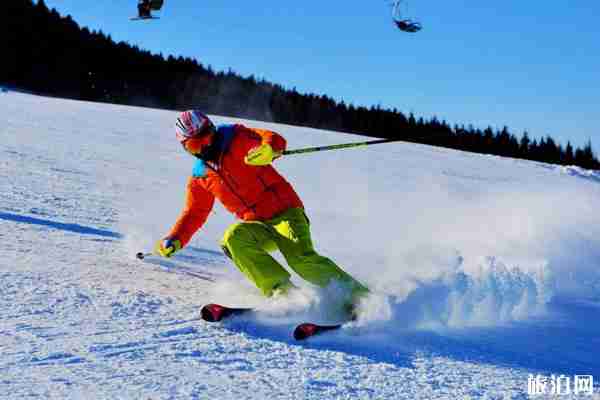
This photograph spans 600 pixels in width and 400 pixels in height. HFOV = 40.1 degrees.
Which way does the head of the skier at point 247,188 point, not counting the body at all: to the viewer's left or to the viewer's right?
to the viewer's left

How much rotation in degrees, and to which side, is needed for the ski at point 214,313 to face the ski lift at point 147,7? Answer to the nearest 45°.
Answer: approximately 135° to its right

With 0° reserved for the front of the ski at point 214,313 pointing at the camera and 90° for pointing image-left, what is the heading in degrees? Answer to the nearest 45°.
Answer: approximately 45°
